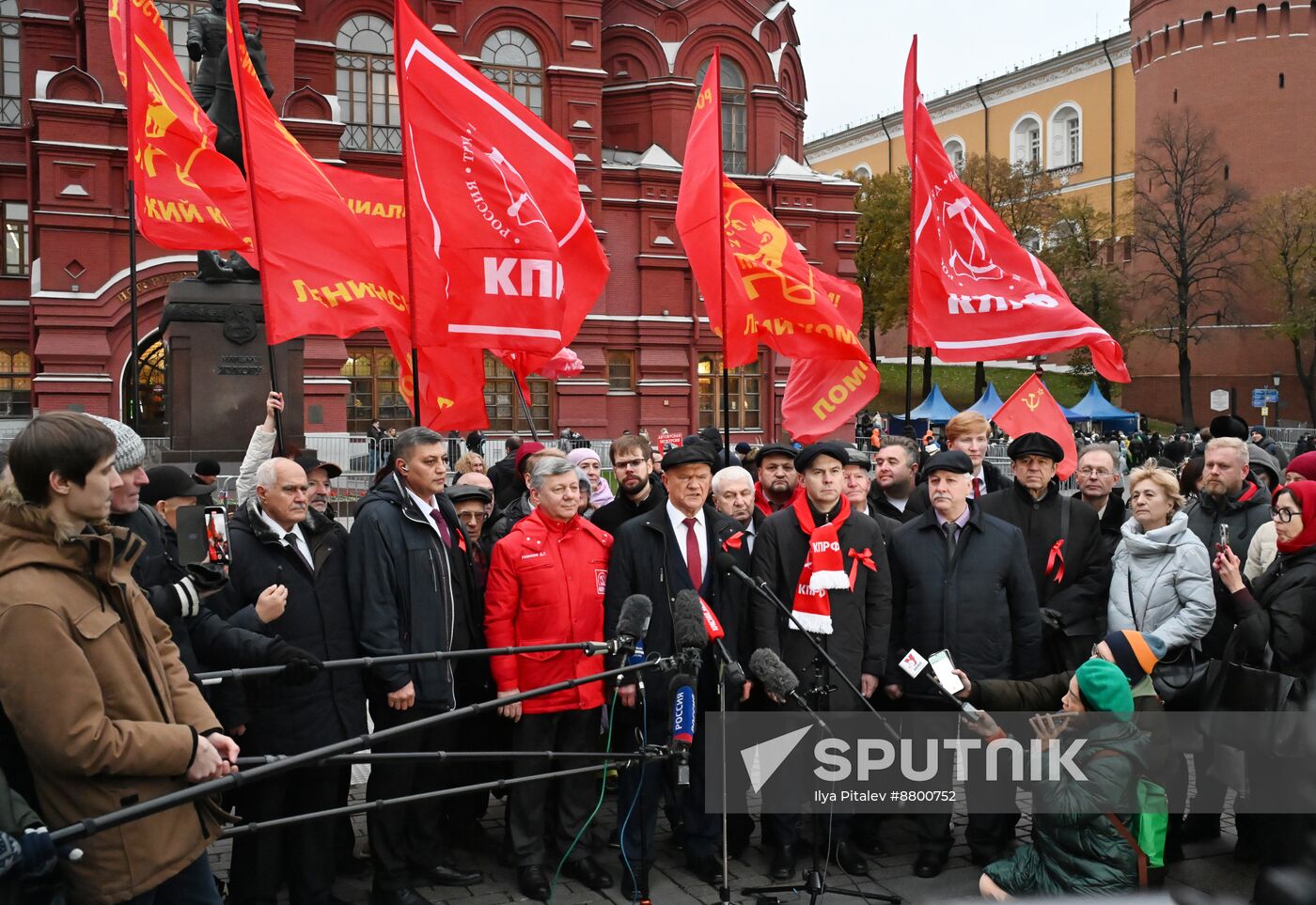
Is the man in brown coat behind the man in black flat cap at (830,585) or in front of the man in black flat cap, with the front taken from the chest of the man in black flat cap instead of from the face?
in front

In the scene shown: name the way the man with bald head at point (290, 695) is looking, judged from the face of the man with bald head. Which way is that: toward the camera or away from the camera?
toward the camera

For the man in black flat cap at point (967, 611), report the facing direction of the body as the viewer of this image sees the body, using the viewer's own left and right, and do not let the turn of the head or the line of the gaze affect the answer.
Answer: facing the viewer

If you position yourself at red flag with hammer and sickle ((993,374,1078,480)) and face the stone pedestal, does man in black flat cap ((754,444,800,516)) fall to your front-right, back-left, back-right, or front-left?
front-left

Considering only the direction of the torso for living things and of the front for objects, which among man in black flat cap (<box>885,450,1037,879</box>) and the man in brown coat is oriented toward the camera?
the man in black flat cap

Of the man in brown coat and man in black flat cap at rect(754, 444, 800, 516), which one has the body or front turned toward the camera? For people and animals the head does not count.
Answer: the man in black flat cap

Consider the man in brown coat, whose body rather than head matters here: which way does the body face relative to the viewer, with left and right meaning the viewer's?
facing to the right of the viewer

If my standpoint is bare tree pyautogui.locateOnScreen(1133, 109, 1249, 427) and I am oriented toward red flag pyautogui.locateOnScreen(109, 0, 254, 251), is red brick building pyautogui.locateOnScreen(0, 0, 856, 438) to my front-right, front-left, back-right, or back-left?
front-right

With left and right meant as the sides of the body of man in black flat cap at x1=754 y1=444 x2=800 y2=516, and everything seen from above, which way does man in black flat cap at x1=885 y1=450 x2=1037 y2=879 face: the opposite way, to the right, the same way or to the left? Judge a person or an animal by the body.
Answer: the same way

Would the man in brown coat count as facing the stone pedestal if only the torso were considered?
no

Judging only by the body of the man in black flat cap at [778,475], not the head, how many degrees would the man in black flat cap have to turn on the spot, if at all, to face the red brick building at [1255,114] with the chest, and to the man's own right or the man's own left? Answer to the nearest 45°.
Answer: approximately 135° to the man's own left

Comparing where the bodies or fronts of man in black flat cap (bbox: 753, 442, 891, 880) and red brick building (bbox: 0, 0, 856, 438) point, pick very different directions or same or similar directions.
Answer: same or similar directions

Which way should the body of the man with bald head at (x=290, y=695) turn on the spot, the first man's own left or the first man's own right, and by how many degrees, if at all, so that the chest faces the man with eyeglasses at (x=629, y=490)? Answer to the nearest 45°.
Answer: approximately 90° to the first man's own left

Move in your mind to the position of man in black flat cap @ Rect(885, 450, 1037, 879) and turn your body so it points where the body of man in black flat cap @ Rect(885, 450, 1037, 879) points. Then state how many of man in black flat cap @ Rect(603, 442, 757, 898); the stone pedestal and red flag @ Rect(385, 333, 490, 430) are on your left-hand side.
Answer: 0

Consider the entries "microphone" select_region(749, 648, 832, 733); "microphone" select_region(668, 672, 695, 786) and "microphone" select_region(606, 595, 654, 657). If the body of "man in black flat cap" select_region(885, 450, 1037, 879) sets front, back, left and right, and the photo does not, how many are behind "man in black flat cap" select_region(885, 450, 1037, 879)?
0

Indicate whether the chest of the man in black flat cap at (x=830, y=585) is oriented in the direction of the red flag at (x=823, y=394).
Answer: no

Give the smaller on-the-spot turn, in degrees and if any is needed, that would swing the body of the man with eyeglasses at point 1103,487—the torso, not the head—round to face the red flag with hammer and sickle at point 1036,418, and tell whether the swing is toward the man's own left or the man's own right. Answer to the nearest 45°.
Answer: approximately 135° to the man's own right

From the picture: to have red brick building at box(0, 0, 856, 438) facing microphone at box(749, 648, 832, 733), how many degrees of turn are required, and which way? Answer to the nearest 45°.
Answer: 0° — it already faces it

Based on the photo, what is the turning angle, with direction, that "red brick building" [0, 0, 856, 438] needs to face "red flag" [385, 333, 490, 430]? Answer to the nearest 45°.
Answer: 0° — it already faces it
